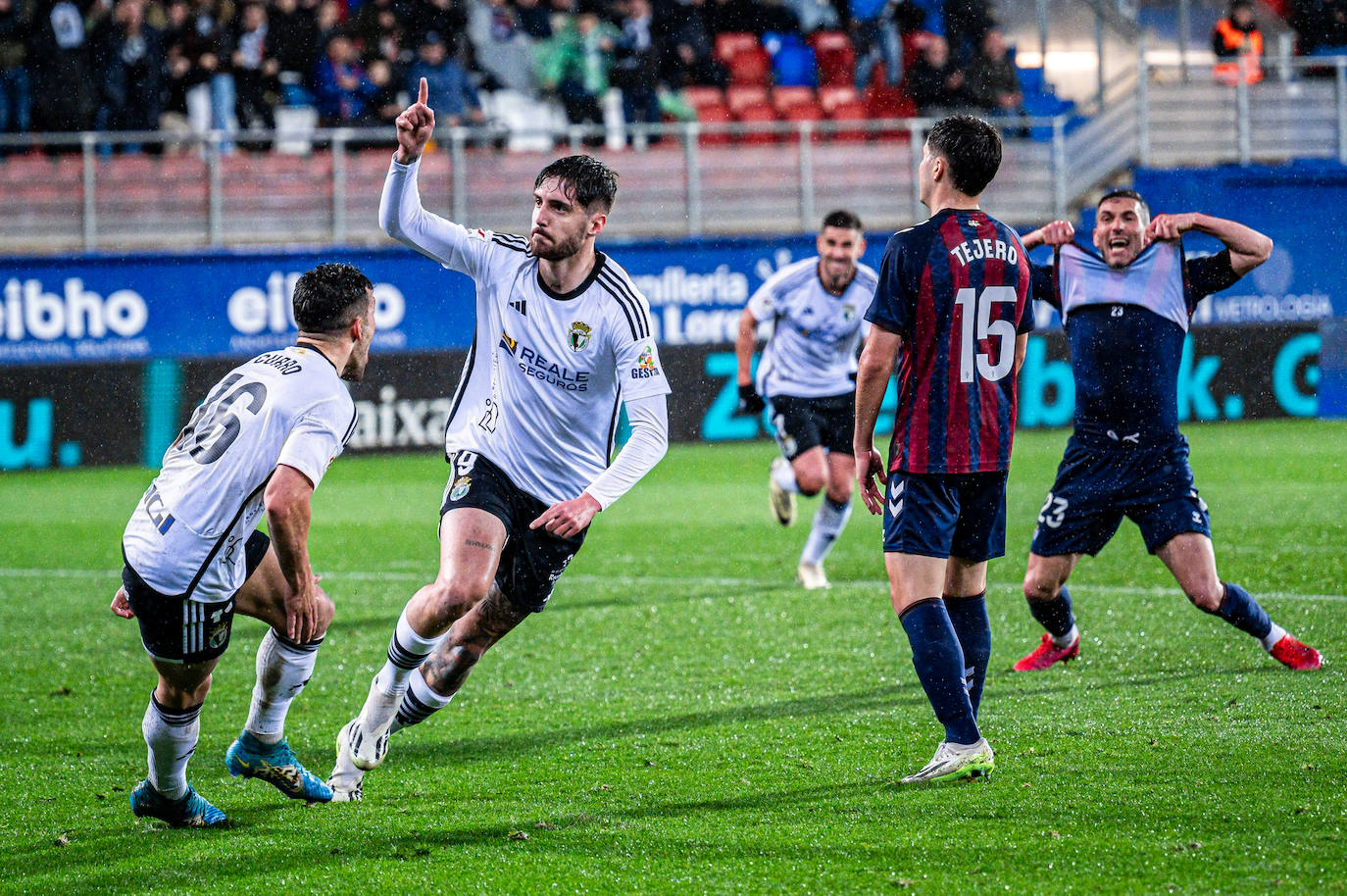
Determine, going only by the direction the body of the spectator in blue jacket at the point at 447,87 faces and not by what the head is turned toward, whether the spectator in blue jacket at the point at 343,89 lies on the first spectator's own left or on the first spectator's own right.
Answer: on the first spectator's own right

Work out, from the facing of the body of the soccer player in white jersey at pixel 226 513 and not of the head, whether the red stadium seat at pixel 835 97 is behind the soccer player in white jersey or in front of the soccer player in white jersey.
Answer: in front

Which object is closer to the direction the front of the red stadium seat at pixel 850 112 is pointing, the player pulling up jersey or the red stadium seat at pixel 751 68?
the player pulling up jersey

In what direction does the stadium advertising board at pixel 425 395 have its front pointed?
toward the camera

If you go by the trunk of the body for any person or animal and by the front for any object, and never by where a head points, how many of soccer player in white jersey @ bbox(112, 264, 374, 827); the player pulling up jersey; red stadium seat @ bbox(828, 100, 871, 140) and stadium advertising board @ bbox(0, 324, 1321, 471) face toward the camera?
3

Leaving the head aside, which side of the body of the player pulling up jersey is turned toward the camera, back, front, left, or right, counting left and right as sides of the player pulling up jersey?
front

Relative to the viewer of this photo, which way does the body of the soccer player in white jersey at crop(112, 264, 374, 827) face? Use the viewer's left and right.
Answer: facing away from the viewer and to the right of the viewer

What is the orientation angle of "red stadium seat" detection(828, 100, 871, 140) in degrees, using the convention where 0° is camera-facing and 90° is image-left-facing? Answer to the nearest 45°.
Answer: approximately 0°

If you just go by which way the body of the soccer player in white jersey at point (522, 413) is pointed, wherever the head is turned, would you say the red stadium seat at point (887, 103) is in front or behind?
behind

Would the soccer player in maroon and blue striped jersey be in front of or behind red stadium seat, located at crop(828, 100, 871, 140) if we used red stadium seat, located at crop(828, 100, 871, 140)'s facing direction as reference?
in front

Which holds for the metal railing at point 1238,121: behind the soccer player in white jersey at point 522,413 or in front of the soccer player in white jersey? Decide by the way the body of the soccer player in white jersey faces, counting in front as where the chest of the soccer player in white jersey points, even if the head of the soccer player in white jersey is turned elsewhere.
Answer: behind
